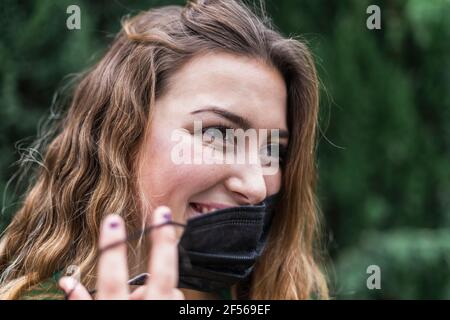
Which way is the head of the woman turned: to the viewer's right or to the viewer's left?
to the viewer's right

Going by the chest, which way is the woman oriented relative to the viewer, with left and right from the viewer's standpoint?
facing the viewer and to the right of the viewer
